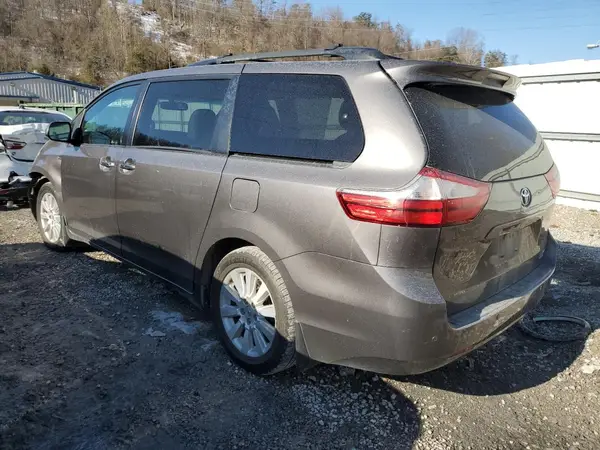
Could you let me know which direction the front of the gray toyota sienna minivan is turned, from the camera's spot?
facing away from the viewer and to the left of the viewer

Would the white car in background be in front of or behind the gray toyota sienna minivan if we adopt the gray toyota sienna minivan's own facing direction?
in front

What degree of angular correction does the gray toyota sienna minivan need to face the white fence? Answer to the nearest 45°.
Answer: approximately 90° to its right

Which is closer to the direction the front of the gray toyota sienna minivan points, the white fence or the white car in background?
the white car in background
